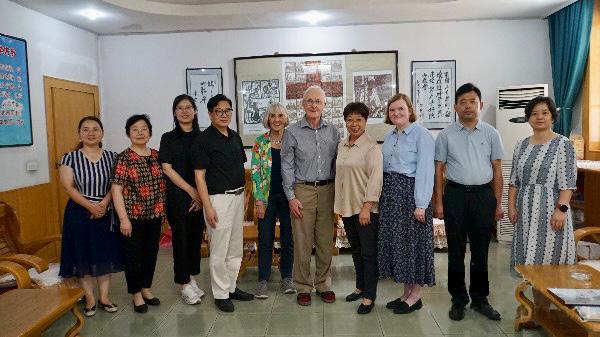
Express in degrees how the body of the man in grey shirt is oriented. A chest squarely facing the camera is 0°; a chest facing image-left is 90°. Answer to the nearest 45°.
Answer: approximately 0°

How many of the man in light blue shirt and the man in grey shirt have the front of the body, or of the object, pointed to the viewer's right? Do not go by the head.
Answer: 0

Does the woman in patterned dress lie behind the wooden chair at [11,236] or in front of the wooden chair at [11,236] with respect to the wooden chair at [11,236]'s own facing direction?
in front

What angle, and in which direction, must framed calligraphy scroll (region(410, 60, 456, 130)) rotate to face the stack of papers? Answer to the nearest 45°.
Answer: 0° — it already faces it

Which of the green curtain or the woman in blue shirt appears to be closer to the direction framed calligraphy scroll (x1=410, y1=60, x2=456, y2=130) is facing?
the woman in blue shirt

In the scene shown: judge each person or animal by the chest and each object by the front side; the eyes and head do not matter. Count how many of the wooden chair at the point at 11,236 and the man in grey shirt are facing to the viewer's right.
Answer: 1

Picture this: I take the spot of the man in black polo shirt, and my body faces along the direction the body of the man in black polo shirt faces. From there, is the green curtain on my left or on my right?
on my left

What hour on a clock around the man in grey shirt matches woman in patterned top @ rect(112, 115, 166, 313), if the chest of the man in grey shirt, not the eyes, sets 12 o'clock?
The woman in patterned top is roughly at 3 o'clock from the man in grey shirt.

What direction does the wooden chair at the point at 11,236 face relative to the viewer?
to the viewer's right
